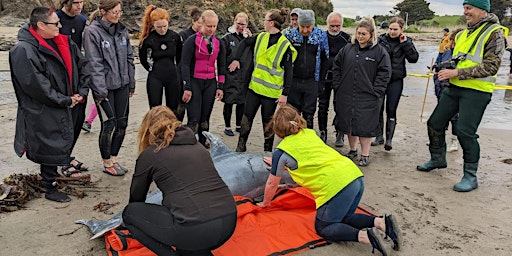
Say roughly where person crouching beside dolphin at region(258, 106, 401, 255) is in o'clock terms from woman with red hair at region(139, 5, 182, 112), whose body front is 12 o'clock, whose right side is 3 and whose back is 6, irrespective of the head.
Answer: The person crouching beside dolphin is roughly at 11 o'clock from the woman with red hair.

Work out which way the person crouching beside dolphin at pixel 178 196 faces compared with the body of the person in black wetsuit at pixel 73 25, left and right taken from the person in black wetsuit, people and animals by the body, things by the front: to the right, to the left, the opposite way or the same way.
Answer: the opposite way

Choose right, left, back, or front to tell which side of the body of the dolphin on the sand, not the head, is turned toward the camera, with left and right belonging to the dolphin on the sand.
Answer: right

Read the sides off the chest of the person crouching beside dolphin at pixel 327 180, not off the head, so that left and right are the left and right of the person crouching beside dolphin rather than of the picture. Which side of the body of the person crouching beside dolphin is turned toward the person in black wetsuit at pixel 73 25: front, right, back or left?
front

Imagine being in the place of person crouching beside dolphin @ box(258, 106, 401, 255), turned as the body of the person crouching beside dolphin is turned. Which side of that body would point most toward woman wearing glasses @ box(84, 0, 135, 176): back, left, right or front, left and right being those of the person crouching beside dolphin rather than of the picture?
front

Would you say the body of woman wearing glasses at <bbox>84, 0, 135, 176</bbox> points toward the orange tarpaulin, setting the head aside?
yes

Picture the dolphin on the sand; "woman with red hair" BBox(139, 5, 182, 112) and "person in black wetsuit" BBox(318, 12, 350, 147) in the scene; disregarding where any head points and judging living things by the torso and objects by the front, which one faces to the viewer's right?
the dolphin on the sand

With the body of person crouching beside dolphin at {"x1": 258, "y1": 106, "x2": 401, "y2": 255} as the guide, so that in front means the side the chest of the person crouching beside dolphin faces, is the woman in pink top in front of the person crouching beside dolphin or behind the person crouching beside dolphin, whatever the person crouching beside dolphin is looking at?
in front

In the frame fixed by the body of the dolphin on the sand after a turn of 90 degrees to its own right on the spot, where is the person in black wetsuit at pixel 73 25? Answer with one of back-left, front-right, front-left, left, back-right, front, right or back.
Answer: back-right

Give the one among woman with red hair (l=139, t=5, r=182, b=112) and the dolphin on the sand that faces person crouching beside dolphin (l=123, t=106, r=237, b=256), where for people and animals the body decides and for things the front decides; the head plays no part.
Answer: the woman with red hair

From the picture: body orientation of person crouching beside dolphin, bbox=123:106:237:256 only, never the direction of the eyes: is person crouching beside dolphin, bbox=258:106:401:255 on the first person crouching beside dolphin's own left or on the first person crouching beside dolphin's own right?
on the first person crouching beside dolphin's own right

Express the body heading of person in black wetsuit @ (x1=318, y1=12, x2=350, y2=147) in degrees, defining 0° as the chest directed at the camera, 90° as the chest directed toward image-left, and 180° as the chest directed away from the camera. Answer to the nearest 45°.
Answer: approximately 0°

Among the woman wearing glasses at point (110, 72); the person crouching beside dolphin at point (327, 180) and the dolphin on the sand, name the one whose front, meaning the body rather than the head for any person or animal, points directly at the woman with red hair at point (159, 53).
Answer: the person crouching beside dolphin
